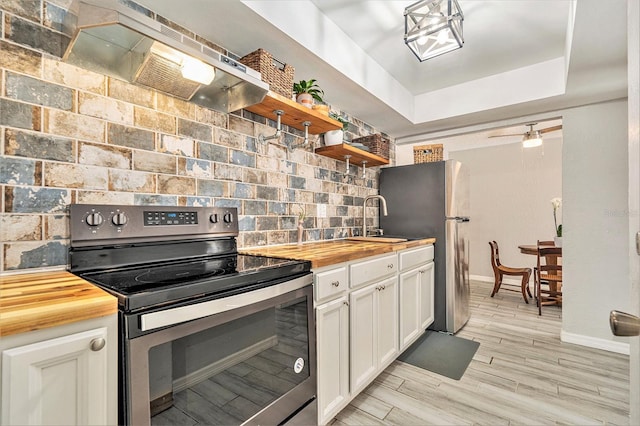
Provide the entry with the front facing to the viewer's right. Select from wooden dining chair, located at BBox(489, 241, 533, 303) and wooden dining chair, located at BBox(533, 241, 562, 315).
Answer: wooden dining chair, located at BBox(489, 241, 533, 303)

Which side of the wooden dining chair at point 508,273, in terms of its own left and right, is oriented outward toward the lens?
right

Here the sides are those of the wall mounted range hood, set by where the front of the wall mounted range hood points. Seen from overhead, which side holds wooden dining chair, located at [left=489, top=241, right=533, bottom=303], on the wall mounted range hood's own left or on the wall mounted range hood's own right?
on the wall mounted range hood's own left

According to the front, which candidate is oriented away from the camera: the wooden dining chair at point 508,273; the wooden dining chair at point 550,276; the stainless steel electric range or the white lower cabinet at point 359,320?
the wooden dining chair at point 550,276

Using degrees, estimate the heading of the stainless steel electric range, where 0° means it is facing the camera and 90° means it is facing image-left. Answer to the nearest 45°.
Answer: approximately 315°

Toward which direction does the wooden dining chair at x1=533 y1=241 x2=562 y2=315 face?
away from the camera

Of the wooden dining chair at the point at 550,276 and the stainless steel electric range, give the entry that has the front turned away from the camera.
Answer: the wooden dining chair

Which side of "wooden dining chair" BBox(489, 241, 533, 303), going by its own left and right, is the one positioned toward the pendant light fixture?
right

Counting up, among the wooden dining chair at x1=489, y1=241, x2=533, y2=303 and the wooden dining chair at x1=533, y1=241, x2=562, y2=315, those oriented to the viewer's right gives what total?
1

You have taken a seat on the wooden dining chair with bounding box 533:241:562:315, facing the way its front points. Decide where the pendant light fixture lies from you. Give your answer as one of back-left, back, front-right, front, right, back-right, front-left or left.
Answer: back

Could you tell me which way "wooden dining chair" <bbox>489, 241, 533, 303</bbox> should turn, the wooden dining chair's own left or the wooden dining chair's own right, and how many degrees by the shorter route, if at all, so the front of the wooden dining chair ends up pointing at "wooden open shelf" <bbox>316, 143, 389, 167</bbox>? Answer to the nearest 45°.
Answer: approximately 135° to the wooden dining chair's own right
